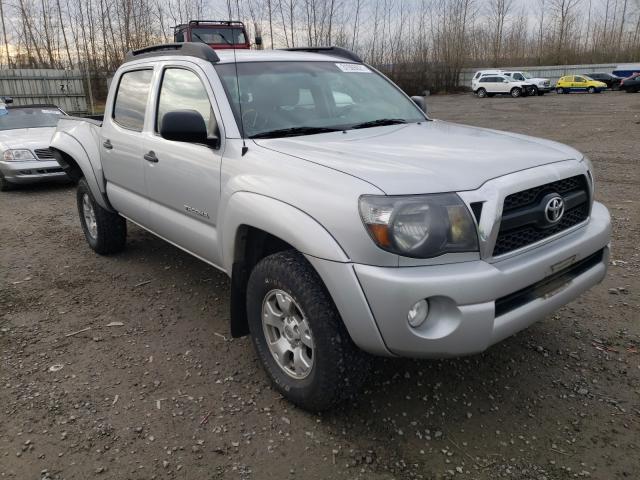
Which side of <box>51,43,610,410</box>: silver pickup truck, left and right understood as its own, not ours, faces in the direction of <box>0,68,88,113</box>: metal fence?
back

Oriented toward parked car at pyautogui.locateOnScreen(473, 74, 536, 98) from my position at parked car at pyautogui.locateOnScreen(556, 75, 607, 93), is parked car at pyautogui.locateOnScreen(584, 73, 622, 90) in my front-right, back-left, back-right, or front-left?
back-right

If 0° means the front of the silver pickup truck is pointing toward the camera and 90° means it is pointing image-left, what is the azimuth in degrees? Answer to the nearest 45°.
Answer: approximately 315°

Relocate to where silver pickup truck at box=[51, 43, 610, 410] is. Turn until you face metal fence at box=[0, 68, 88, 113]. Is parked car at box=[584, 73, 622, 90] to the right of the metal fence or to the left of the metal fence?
right

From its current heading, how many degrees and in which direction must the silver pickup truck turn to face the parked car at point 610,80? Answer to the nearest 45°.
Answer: approximately 90° to its left

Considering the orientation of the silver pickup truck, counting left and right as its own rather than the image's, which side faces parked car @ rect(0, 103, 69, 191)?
back

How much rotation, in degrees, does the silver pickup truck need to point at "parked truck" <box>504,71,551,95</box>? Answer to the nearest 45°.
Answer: approximately 135° to its left

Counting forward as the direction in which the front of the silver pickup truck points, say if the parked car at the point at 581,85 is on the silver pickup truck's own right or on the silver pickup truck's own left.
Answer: on the silver pickup truck's own left

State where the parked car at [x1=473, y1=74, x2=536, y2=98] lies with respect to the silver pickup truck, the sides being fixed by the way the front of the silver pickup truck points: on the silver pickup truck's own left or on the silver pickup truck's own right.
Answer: on the silver pickup truck's own left
